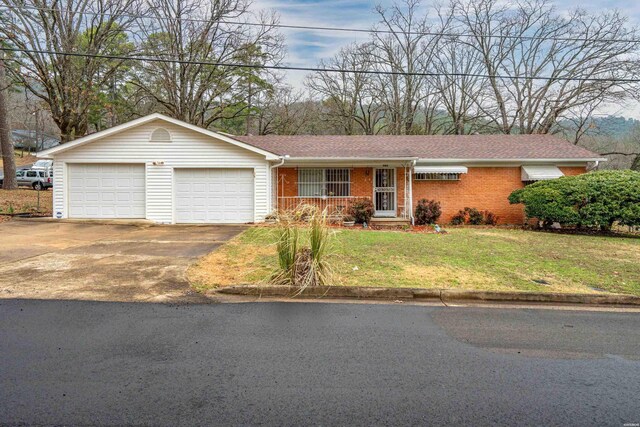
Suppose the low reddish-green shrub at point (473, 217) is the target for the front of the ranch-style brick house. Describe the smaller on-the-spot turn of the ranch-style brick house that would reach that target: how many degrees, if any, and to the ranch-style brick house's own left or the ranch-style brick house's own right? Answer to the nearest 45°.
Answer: approximately 90° to the ranch-style brick house's own left

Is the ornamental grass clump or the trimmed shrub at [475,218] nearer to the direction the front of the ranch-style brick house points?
the ornamental grass clump

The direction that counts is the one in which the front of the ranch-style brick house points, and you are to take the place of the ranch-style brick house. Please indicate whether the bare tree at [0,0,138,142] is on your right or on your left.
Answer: on your right

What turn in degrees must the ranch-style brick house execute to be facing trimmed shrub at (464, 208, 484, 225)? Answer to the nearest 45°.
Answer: approximately 90° to its left

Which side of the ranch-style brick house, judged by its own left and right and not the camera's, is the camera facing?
front

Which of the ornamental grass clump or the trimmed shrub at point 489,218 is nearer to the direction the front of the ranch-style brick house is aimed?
the ornamental grass clump

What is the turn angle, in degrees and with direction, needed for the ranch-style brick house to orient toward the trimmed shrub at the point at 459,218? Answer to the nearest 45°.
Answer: approximately 90° to its left

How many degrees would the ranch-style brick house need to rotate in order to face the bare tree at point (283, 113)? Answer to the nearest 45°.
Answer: approximately 180°

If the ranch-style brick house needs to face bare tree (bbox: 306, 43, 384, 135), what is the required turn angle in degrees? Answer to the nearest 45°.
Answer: approximately 180°
